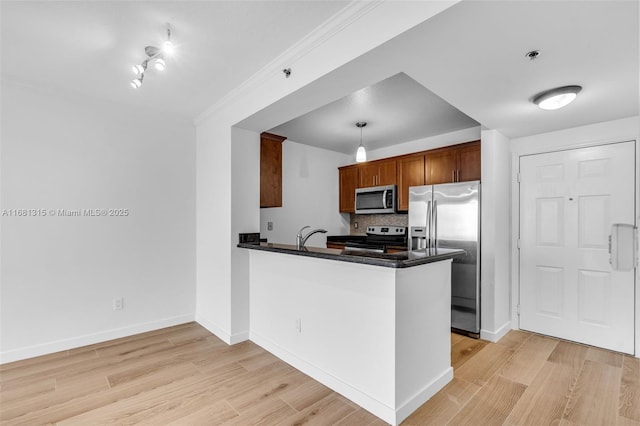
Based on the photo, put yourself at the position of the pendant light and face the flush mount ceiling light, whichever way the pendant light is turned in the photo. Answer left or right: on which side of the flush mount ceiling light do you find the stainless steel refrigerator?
left

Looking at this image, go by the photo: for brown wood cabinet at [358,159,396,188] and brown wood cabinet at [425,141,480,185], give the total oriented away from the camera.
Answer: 0

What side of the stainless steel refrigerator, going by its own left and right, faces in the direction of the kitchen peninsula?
front

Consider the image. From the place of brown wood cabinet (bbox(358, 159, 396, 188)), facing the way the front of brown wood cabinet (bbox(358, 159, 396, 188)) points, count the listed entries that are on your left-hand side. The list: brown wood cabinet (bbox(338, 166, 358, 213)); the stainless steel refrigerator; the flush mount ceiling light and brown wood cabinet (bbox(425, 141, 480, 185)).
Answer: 3

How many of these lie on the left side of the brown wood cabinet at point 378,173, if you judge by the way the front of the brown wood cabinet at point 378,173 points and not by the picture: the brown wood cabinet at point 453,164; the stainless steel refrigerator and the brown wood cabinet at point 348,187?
2

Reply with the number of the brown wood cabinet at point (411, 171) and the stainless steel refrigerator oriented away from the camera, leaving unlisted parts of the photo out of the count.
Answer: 0

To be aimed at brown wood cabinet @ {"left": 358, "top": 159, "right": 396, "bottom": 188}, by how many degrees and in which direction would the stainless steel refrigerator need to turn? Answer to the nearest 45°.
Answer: approximately 90° to its right

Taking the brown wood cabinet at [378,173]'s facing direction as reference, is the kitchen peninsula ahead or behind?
ahead

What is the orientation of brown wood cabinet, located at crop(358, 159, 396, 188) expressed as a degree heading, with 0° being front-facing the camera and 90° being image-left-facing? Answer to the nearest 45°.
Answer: approximately 45°

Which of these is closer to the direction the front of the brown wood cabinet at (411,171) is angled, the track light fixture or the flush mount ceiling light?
the track light fixture

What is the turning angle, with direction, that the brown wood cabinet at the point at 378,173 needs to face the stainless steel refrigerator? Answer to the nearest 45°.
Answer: approximately 90° to its left

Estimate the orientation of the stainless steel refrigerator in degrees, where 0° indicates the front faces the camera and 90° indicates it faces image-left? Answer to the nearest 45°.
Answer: approximately 45°
